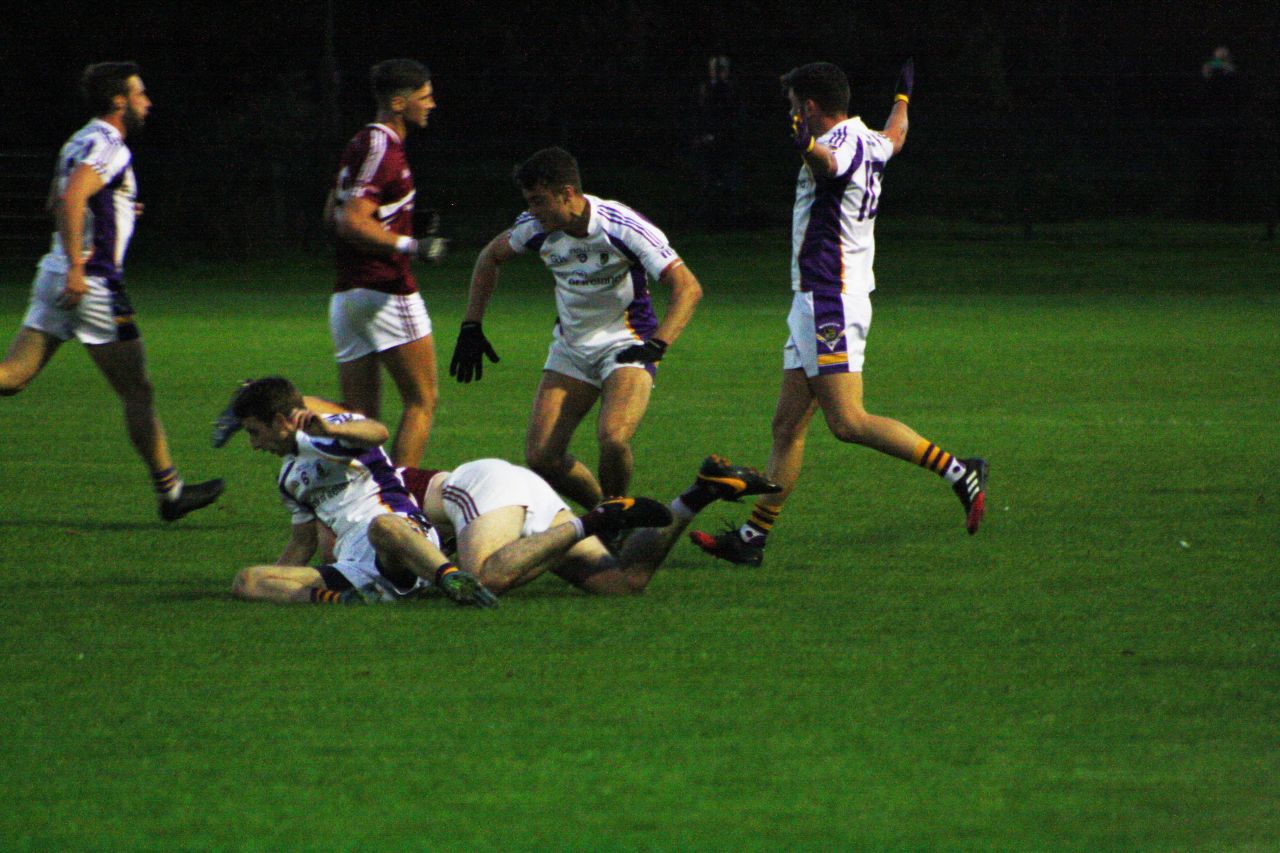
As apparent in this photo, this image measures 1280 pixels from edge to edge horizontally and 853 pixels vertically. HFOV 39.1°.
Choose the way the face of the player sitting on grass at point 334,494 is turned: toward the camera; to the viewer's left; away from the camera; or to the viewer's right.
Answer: to the viewer's left

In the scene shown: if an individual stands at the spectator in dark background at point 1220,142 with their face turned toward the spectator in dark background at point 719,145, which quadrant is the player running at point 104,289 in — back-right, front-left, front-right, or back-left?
front-left

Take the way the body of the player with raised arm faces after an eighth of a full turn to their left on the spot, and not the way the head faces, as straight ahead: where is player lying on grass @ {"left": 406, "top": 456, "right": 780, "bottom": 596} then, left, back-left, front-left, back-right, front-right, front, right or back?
front

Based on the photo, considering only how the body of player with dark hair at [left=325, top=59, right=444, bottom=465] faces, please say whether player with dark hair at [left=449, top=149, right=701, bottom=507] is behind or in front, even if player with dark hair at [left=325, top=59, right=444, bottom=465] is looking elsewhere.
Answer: in front

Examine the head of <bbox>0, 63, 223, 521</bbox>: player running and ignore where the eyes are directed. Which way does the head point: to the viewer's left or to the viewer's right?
to the viewer's right

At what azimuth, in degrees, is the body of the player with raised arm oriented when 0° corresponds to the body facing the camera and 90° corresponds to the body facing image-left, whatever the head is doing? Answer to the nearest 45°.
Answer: approximately 90°

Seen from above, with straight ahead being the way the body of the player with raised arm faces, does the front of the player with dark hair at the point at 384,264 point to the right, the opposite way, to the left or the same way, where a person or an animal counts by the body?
the opposite way

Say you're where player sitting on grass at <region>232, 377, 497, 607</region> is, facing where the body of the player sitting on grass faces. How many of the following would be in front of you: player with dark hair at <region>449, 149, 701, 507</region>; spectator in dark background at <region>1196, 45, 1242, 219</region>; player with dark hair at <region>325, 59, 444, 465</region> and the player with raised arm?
0

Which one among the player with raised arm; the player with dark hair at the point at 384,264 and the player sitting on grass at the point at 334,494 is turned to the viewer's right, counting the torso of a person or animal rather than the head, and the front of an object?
the player with dark hair

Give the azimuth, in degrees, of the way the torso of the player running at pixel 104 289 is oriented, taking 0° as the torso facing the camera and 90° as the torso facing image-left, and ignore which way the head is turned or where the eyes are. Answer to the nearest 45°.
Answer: approximately 270°

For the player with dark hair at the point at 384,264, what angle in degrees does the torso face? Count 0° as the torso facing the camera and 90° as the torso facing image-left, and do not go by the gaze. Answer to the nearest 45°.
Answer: approximately 270°

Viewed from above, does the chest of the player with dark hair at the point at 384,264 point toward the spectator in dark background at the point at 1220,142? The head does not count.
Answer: no

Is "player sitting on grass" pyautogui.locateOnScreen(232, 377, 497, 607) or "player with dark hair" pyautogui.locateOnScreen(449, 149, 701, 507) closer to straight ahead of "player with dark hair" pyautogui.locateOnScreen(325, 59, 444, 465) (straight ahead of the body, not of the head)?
the player with dark hair

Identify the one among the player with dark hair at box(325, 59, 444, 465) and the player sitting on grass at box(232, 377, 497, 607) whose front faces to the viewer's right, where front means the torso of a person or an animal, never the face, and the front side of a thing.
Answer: the player with dark hair

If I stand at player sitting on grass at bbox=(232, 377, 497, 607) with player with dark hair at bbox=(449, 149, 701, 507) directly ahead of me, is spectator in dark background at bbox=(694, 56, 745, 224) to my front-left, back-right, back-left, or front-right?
front-left

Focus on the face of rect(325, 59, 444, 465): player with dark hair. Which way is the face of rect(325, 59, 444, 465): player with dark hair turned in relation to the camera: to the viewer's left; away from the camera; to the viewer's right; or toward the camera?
to the viewer's right

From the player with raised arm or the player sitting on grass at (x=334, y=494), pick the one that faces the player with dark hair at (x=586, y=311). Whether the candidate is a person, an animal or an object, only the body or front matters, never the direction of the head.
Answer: the player with raised arm
